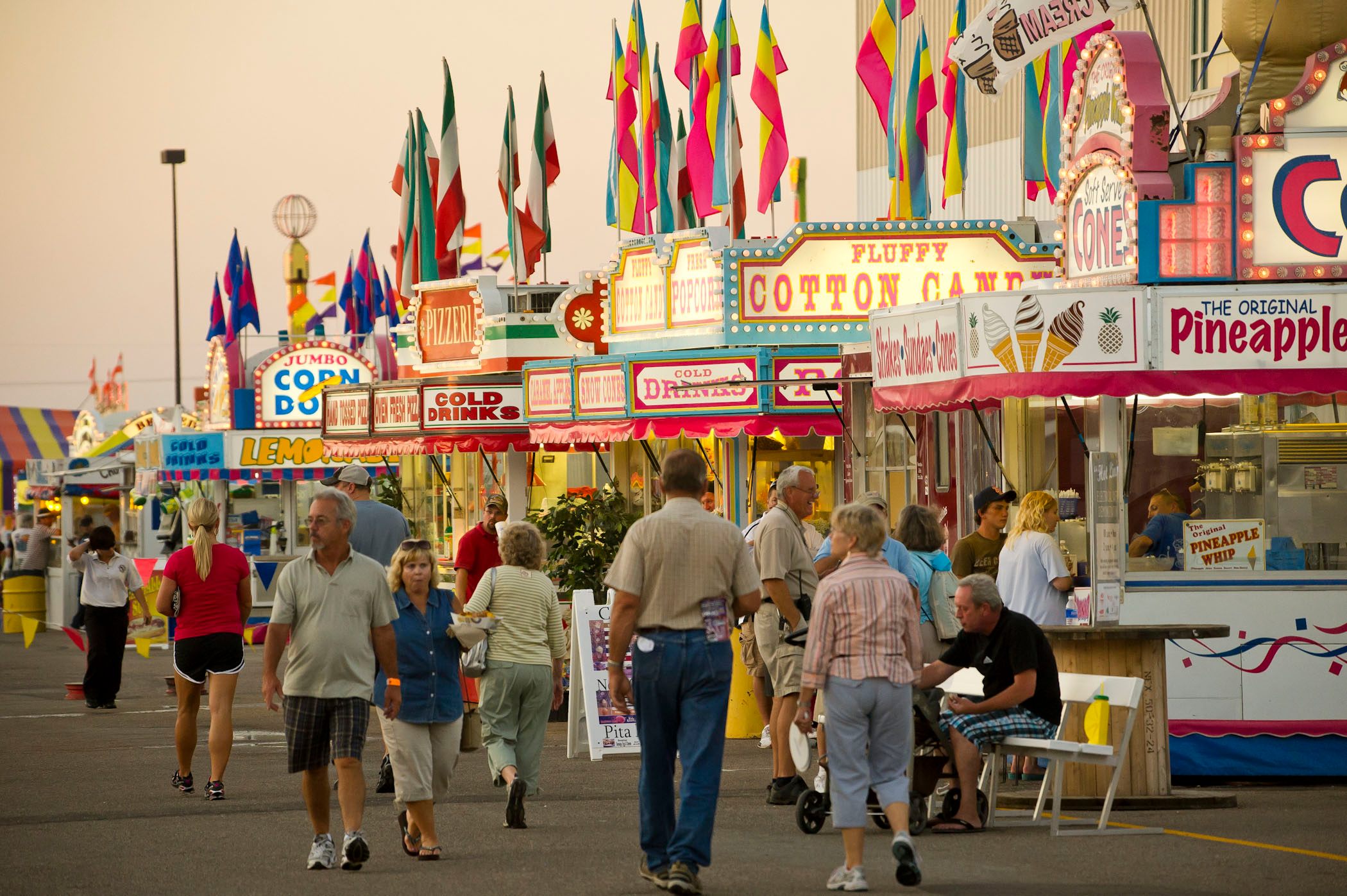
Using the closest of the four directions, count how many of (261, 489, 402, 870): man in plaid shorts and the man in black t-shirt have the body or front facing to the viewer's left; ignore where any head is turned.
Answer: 1

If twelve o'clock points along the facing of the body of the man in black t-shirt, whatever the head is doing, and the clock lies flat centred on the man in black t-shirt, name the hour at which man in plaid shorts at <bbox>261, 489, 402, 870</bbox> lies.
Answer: The man in plaid shorts is roughly at 11 o'clock from the man in black t-shirt.

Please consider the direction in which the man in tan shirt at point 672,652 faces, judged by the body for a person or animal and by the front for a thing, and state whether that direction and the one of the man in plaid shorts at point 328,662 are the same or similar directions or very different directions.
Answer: very different directions

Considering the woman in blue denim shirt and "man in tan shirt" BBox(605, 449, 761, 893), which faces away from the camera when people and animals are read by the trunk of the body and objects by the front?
the man in tan shirt

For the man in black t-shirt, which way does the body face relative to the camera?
to the viewer's left

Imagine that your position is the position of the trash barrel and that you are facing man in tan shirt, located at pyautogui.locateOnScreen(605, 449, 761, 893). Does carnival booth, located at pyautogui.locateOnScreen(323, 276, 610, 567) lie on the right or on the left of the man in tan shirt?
left

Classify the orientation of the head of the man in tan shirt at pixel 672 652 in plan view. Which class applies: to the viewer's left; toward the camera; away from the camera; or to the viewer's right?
away from the camera

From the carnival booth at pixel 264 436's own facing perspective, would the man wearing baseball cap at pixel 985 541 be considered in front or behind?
in front

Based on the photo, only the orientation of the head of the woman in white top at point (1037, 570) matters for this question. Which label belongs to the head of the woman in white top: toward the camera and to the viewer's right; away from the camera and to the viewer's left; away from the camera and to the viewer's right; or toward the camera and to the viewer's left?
away from the camera and to the viewer's right

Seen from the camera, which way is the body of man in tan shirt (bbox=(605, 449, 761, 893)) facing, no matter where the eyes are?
away from the camera

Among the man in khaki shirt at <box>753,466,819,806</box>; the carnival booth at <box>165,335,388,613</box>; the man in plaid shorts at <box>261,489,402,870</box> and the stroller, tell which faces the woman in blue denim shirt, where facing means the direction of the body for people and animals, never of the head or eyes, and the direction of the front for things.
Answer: the carnival booth

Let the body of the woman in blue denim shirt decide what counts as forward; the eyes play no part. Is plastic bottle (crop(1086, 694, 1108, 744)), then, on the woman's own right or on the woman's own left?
on the woman's own left

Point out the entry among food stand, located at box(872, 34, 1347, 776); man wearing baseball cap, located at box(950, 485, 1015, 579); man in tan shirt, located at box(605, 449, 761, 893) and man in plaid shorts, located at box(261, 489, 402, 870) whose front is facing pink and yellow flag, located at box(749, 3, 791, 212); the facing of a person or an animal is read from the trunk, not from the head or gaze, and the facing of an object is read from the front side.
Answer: the man in tan shirt
